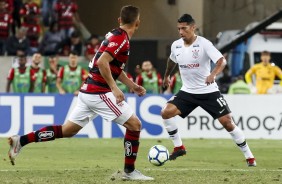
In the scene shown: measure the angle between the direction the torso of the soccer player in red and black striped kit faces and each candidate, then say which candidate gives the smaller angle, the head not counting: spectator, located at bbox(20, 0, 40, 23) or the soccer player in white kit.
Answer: the soccer player in white kit

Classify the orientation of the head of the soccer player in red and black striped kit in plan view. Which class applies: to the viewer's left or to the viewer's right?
to the viewer's right

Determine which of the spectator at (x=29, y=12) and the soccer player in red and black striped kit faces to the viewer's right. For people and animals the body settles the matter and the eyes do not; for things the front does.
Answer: the soccer player in red and black striped kit

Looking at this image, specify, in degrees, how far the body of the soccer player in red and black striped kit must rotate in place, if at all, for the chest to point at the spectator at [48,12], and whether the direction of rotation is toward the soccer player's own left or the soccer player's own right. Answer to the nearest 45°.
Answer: approximately 90° to the soccer player's own left

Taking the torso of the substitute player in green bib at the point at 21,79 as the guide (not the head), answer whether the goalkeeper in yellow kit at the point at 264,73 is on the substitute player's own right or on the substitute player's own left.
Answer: on the substitute player's own left

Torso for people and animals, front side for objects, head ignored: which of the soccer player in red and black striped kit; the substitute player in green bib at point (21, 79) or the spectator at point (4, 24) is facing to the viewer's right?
the soccer player in red and black striped kit

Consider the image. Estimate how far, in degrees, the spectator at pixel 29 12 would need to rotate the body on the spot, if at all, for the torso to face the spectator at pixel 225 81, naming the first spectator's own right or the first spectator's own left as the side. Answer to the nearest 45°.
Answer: approximately 90° to the first spectator's own left

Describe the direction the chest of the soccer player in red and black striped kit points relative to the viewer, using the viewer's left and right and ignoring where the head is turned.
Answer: facing to the right of the viewer
